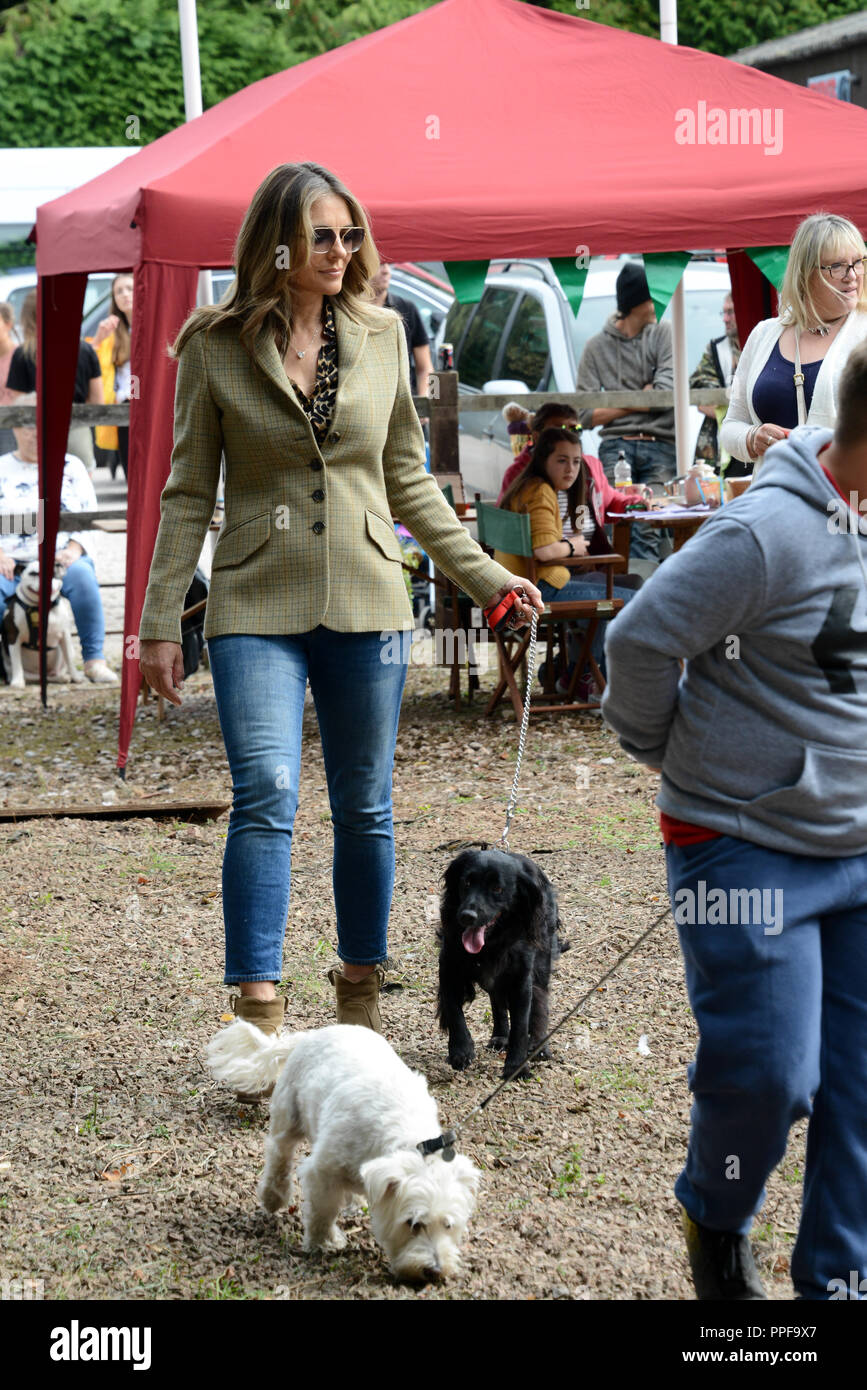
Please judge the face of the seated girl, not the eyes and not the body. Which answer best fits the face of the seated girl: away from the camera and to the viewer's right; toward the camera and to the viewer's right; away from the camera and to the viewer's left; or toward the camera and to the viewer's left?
toward the camera and to the viewer's right

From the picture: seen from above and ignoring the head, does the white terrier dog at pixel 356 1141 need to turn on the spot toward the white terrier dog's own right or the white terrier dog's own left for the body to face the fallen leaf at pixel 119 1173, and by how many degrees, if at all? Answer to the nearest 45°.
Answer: approximately 180°

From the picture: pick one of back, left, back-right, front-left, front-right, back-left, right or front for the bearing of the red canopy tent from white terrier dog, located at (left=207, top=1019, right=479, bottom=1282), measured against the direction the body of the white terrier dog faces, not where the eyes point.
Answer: back-left

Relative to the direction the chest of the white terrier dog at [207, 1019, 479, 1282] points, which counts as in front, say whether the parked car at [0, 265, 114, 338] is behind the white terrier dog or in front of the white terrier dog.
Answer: behind

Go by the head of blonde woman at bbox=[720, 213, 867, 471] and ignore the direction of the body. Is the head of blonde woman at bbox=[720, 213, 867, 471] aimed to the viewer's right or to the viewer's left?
to the viewer's right

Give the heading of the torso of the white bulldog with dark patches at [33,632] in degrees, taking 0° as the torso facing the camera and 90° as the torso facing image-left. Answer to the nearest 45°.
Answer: approximately 0°

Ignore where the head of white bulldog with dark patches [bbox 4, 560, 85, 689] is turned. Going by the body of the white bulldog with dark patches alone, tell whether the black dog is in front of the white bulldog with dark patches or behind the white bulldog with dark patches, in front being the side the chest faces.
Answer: in front

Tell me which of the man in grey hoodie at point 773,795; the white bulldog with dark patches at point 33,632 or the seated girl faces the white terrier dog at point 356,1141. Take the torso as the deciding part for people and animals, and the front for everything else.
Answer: the white bulldog with dark patches at point 33,632

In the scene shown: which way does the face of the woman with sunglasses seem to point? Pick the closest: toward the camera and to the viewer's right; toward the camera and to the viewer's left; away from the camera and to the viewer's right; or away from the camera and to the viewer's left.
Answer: toward the camera and to the viewer's right

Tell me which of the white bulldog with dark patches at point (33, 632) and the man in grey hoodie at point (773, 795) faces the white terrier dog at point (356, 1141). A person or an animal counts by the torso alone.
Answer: the white bulldog with dark patches at point (33, 632)

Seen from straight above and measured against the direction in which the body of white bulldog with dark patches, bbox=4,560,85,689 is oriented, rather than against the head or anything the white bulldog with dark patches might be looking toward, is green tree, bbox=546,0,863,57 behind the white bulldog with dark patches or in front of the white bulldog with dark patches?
behind

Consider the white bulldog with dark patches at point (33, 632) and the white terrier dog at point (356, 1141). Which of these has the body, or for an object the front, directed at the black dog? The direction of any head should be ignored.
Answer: the white bulldog with dark patches at point (33, 632)
